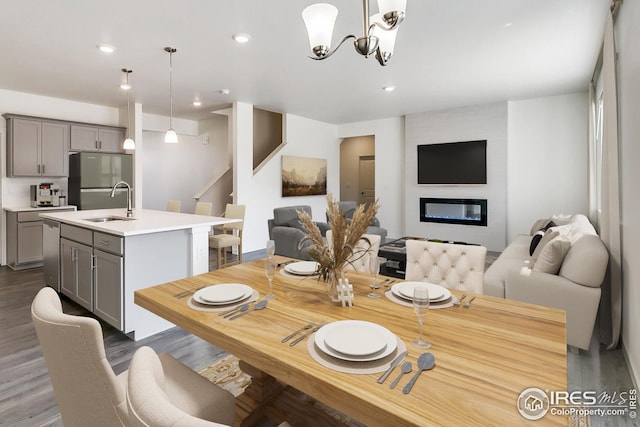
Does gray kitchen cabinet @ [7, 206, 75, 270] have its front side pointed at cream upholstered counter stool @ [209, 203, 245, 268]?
yes

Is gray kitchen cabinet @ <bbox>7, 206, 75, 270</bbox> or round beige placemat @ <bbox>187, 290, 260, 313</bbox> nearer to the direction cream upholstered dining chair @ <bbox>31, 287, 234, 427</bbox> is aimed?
the round beige placemat

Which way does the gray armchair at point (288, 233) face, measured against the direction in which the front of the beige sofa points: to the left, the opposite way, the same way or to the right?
the opposite way

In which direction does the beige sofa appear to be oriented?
to the viewer's left

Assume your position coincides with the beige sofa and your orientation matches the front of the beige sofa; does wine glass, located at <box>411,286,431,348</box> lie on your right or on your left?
on your left

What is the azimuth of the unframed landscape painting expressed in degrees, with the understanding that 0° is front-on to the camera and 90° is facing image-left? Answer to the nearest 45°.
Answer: approximately 315°

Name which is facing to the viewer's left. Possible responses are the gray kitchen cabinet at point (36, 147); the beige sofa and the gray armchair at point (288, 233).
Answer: the beige sofa

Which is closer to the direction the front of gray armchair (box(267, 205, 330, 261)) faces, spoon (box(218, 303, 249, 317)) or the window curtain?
the window curtain

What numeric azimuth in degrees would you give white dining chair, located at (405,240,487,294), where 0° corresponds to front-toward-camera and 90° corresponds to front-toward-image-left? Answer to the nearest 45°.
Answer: approximately 45°
